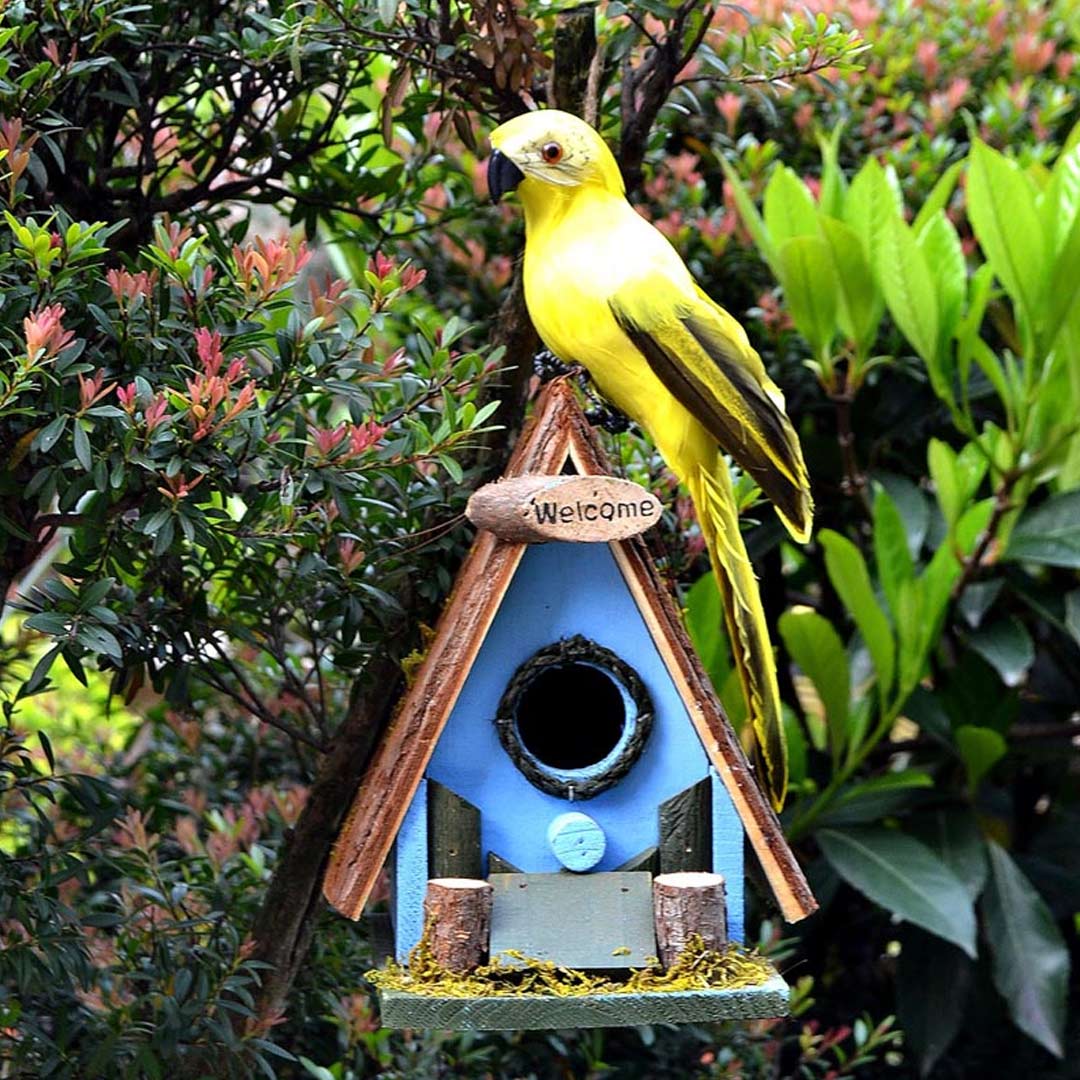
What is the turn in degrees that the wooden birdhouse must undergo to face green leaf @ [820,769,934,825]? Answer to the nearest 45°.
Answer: approximately 135° to its left

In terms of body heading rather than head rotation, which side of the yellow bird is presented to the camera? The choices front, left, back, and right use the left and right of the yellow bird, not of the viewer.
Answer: left

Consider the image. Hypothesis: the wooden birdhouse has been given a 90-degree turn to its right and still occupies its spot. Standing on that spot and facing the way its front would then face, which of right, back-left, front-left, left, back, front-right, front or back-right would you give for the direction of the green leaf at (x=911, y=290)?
back-right

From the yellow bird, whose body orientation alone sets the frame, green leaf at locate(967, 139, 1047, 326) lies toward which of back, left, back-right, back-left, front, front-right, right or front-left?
back-right

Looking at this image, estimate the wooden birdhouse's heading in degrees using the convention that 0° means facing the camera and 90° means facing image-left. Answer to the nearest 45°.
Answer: approximately 0°

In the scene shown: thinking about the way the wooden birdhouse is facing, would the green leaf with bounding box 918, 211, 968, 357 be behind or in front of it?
behind

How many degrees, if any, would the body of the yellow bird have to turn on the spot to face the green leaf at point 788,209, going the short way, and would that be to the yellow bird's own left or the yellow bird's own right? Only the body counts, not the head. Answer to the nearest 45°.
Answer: approximately 90° to the yellow bird's own right

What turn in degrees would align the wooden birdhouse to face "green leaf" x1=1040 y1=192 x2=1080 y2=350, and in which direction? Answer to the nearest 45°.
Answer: approximately 135° to its left
